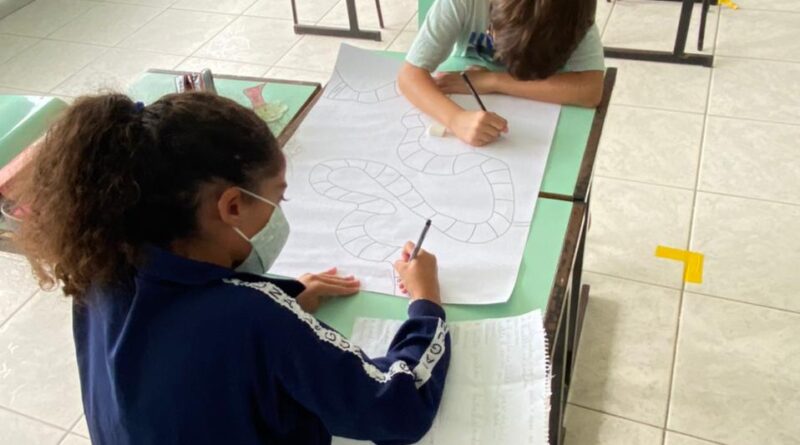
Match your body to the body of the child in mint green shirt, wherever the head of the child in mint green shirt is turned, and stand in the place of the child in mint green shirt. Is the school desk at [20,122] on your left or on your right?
on your right

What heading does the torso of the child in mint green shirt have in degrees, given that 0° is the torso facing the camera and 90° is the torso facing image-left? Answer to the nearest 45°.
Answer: approximately 0°

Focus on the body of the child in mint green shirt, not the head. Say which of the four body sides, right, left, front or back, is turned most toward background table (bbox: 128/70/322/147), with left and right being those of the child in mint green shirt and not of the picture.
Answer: right
